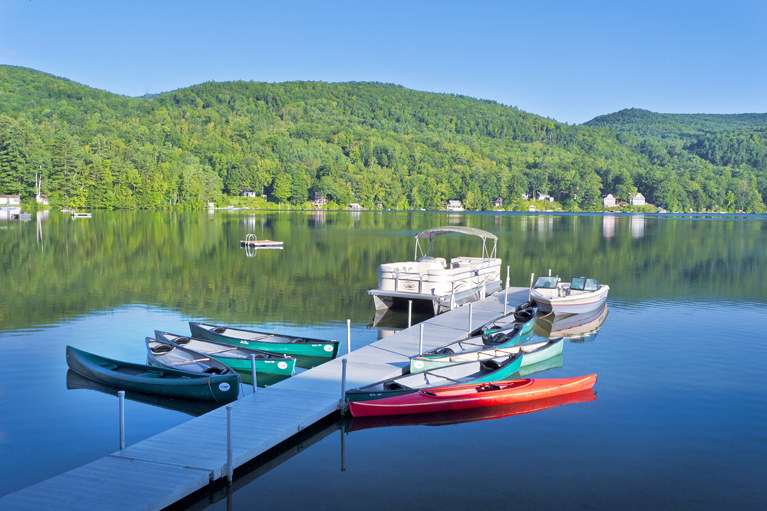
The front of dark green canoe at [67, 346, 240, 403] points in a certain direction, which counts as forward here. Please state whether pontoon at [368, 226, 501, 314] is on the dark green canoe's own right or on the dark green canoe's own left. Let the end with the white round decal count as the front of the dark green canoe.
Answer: on the dark green canoe's own left

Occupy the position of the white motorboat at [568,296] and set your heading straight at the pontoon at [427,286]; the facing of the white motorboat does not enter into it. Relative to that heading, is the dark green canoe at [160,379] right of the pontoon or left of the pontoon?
left

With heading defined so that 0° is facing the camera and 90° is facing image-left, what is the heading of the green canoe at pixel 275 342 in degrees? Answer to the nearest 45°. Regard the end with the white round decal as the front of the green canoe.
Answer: approximately 315°
